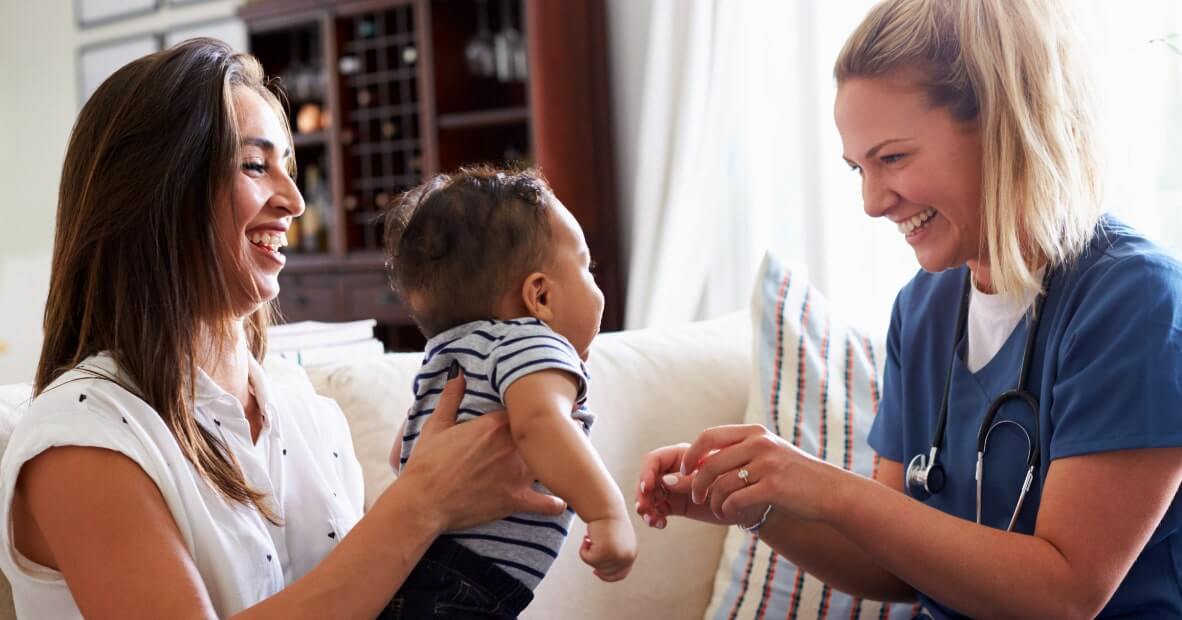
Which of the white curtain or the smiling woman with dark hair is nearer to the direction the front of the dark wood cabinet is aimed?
the smiling woman with dark hair

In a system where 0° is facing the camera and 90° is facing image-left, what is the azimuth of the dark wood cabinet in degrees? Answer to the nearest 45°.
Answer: approximately 45°

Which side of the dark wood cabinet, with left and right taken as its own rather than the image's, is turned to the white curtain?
left

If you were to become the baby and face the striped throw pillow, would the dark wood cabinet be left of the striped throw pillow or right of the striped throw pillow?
left

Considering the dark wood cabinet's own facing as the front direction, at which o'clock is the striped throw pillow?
The striped throw pillow is roughly at 10 o'clock from the dark wood cabinet.

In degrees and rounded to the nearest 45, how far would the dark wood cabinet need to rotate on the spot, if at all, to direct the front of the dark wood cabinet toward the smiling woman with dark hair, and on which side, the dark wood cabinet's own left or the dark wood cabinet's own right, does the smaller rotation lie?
approximately 45° to the dark wood cabinet's own left

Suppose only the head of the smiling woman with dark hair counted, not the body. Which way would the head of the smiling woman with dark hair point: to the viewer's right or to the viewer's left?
to the viewer's right

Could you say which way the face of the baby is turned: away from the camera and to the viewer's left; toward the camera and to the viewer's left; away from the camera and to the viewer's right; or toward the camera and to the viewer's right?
away from the camera and to the viewer's right

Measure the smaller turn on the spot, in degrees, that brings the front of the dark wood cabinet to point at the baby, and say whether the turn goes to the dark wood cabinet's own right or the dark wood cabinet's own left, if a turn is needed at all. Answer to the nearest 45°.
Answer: approximately 45° to the dark wood cabinet's own left
